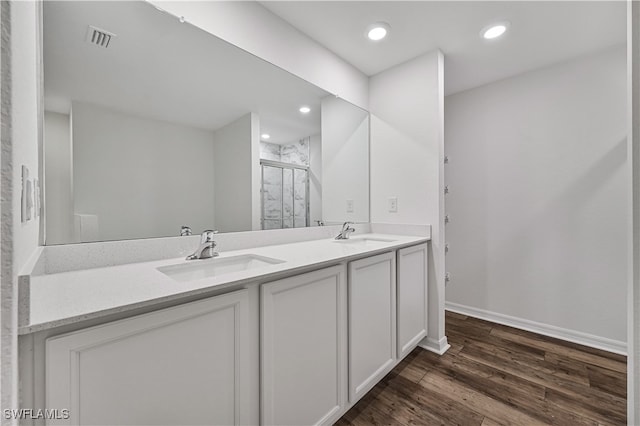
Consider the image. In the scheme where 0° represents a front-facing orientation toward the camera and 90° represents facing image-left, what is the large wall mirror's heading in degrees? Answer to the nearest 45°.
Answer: approximately 315°
